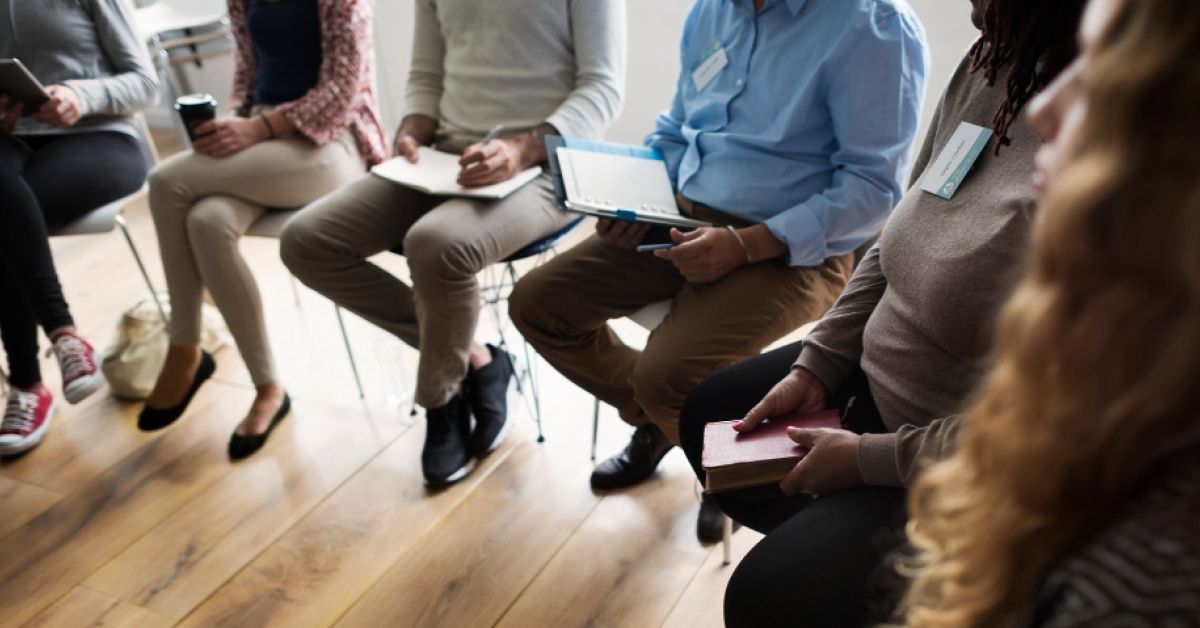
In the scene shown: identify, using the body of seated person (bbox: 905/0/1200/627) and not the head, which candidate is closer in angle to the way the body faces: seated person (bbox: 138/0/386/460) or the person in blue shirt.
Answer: the seated person

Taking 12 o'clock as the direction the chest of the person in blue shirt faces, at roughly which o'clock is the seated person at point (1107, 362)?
The seated person is roughly at 10 o'clock from the person in blue shirt.

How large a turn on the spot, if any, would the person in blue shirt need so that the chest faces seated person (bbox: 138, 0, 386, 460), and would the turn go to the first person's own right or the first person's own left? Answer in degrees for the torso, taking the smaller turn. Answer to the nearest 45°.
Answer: approximately 45° to the first person's own right

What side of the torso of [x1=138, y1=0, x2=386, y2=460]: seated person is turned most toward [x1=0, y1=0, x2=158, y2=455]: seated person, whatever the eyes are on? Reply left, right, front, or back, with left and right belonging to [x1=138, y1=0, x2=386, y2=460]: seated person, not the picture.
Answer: right

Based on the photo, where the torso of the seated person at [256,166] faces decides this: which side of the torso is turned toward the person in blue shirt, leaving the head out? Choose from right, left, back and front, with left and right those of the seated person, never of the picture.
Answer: left

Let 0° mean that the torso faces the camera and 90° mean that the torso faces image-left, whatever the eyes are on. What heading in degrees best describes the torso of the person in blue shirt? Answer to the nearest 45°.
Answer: approximately 45°

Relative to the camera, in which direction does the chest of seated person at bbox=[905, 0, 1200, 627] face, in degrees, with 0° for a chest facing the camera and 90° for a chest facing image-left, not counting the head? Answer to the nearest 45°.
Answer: approximately 90°

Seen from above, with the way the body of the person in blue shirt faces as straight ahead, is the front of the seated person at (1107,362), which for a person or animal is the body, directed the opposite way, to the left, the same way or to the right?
to the right

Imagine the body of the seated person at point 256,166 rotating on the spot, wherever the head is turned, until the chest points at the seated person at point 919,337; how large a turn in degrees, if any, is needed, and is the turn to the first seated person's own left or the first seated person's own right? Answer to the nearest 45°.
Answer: approximately 90° to the first seated person's own left
